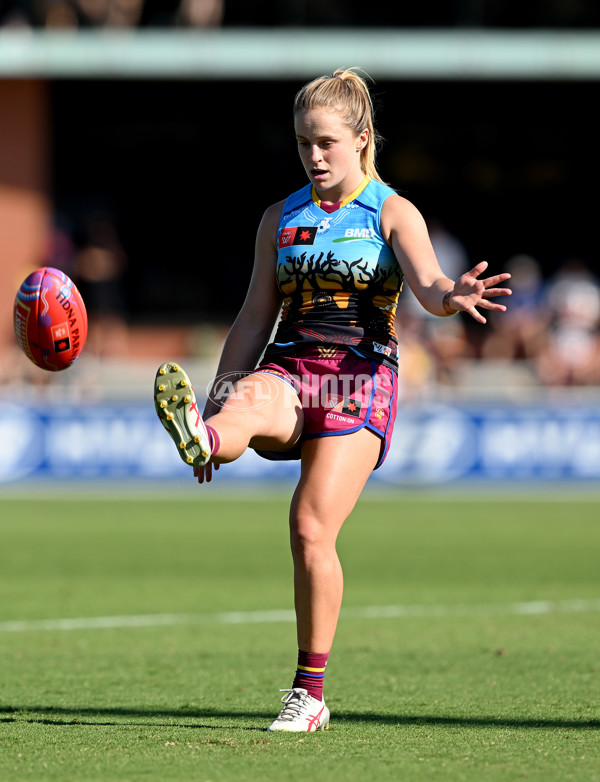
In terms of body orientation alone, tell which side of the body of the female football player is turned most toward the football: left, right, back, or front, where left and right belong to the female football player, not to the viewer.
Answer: right

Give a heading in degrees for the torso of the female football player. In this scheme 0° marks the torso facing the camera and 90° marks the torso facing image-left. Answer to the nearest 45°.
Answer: approximately 45°
